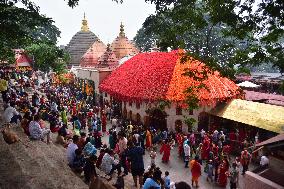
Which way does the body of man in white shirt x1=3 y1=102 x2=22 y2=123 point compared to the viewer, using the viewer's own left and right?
facing away from the viewer and to the right of the viewer

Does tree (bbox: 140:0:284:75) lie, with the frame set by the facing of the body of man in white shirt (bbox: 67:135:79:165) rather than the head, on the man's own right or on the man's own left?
on the man's own right

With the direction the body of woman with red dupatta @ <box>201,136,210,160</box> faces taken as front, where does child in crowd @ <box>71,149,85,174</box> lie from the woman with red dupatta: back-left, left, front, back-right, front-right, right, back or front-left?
back-left

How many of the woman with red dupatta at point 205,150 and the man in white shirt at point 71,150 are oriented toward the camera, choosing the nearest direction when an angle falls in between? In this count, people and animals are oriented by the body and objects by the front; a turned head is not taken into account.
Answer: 0

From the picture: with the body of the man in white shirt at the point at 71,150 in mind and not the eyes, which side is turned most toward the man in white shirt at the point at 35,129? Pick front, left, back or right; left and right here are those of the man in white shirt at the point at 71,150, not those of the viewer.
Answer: left

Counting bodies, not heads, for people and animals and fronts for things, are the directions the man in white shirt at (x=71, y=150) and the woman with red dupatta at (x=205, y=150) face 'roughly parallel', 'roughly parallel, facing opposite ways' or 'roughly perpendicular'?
roughly parallel

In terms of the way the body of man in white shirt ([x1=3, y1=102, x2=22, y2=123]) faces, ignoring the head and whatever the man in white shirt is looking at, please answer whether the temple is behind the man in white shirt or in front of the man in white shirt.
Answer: in front

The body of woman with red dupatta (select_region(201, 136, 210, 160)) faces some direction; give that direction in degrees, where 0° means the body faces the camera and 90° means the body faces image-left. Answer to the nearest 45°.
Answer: approximately 180°

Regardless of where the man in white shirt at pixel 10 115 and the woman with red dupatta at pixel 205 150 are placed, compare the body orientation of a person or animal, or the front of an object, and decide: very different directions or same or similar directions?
same or similar directions

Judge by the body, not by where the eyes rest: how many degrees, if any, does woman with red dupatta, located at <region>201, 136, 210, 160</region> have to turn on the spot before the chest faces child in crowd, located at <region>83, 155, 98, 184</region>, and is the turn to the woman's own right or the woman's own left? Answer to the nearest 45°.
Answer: approximately 135° to the woman's own left

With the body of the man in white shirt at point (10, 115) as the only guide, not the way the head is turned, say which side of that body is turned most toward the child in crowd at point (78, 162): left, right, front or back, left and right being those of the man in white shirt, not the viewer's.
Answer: right

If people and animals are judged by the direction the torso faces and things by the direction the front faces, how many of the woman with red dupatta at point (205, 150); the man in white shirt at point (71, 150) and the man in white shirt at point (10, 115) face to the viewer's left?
0

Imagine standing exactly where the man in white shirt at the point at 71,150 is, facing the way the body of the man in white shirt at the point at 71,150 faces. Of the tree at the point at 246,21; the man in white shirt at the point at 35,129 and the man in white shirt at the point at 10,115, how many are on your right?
1

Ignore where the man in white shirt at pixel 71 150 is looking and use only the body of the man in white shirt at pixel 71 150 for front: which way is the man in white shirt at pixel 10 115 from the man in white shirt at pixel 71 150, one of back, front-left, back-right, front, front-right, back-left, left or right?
left

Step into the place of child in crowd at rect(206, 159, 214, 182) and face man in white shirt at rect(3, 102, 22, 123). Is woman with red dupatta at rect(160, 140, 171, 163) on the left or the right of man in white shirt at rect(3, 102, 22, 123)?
right

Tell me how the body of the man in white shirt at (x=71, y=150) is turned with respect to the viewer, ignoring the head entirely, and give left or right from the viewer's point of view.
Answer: facing away from the viewer and to the right of the viewer
